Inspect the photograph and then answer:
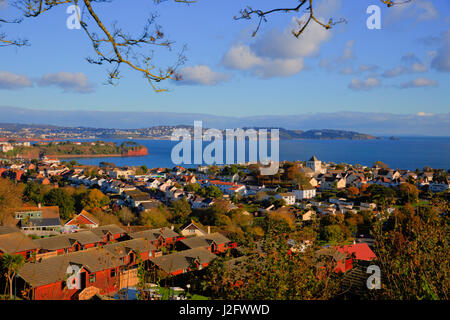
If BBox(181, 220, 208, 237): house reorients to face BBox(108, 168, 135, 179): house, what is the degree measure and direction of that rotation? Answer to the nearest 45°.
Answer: approximately 180°

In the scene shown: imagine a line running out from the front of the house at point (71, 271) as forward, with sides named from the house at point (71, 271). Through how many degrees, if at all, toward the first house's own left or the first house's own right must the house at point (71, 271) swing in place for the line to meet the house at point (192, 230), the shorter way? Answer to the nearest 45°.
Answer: approximately 90° to the first house's own left

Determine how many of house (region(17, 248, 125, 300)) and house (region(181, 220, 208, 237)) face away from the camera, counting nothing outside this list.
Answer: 0

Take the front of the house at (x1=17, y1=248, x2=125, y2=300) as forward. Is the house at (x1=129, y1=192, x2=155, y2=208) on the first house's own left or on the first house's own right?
on the first house's own left

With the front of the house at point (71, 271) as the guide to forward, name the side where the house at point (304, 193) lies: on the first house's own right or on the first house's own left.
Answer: on the first house's own left

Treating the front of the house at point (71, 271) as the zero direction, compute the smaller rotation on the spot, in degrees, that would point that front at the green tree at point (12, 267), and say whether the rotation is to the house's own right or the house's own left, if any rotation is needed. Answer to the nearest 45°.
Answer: approximately 45° to the house's own right

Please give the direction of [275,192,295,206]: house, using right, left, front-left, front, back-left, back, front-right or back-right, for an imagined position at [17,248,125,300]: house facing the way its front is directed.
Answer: left

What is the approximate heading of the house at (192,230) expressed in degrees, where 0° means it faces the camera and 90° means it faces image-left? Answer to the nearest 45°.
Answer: approximately 0°

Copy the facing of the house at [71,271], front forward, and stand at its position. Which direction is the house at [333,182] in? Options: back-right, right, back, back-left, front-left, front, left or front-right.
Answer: left

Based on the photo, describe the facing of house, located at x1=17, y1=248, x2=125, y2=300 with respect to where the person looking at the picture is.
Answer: facing the viewer and to the right of the viewer

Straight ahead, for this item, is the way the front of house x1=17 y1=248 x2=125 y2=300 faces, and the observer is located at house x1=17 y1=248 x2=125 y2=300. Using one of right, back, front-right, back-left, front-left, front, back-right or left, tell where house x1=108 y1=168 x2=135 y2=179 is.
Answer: back-left
